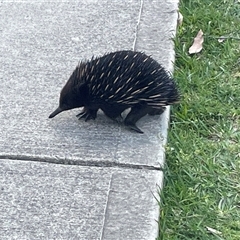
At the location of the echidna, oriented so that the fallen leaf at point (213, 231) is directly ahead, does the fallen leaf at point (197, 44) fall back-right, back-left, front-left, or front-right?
back-left

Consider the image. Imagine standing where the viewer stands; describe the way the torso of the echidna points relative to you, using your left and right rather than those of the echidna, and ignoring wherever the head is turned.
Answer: facing to the left of the viewer

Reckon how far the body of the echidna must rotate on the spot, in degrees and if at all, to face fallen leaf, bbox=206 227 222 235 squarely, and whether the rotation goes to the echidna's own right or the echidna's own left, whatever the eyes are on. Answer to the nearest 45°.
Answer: approximately 135° to the echidna's own left

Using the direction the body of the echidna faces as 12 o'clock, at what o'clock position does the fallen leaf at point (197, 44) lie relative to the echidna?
The fallen leaf is roughly at 4 o'clock from the echidna.
